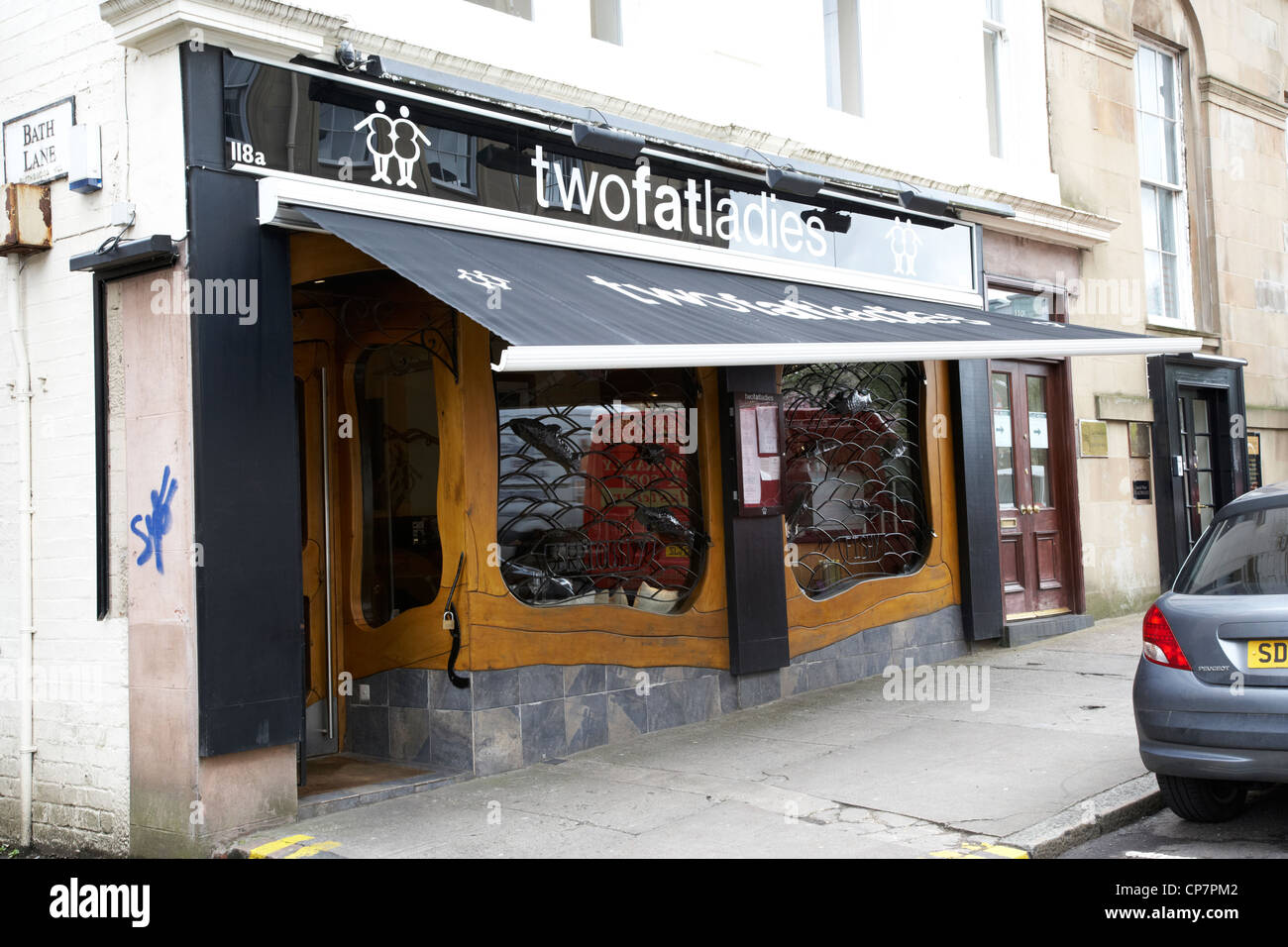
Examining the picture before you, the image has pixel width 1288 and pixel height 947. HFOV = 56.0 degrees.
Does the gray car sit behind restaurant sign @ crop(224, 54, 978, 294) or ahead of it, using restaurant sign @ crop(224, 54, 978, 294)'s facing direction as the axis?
ahead

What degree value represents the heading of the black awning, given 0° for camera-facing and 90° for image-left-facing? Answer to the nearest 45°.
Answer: approximately 315°

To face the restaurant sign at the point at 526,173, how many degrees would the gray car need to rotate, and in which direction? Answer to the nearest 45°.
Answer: approximately 90° to its left

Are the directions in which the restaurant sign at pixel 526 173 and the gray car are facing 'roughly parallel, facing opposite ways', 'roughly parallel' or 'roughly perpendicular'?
roughly perpendicular

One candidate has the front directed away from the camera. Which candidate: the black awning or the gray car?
the gray car

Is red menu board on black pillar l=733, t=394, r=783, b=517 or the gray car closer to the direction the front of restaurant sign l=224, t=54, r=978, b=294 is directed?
the gray car

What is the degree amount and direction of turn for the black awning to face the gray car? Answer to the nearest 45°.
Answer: approximately 45° to its left

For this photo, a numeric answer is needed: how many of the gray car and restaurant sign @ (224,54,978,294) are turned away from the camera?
1

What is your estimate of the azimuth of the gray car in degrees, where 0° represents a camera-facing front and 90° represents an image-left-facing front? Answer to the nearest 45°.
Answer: approximately 180°

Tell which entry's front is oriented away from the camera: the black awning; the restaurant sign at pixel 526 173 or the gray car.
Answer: the gray car

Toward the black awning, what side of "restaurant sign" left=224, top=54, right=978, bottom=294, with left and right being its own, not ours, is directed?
front
